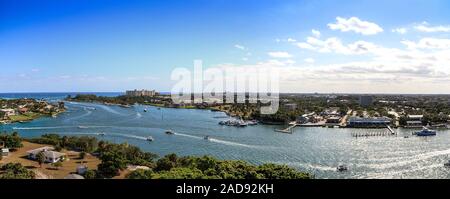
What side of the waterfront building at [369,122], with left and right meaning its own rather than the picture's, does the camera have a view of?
front

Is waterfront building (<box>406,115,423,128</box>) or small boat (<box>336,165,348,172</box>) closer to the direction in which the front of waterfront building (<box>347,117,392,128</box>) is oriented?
the small boat

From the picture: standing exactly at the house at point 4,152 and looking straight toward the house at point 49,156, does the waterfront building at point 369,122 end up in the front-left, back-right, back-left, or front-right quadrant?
front-left

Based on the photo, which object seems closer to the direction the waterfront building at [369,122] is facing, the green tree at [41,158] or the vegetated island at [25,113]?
the green tree

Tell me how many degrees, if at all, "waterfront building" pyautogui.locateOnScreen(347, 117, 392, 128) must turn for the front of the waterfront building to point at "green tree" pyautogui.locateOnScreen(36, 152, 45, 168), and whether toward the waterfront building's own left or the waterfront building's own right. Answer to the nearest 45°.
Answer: approximately 45° to the waterfront building's own right

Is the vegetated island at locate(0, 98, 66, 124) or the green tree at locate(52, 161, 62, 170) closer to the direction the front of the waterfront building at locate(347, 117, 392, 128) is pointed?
the green tree

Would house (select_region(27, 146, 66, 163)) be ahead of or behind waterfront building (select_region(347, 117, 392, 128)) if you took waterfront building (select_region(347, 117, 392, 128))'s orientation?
ahead

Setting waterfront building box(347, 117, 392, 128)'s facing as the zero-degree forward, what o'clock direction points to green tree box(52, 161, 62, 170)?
The green tree is roughly at 1 o'clock from the waterfront building.

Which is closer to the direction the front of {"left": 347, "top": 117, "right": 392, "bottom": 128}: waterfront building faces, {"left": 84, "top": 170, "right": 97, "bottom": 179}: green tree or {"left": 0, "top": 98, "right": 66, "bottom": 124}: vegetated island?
the green tree

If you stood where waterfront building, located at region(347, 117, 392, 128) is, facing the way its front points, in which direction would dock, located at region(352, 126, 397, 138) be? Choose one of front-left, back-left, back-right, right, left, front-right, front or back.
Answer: front

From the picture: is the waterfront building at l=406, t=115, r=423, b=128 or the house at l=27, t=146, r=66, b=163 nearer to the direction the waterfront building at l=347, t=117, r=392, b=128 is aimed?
the house

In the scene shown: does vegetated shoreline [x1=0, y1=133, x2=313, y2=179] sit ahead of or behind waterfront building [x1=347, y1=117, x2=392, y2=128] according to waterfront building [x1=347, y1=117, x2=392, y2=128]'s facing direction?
ahead

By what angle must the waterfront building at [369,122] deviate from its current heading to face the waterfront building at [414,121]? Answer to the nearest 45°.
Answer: approximately 90° to its left

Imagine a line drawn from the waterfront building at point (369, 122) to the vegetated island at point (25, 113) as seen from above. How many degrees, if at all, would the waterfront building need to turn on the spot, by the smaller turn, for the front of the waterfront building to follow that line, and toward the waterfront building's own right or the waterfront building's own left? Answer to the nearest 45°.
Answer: approximately 90° to the waterfront building's own right

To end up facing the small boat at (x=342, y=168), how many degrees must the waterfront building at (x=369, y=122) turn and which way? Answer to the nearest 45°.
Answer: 0° — it already faces it
